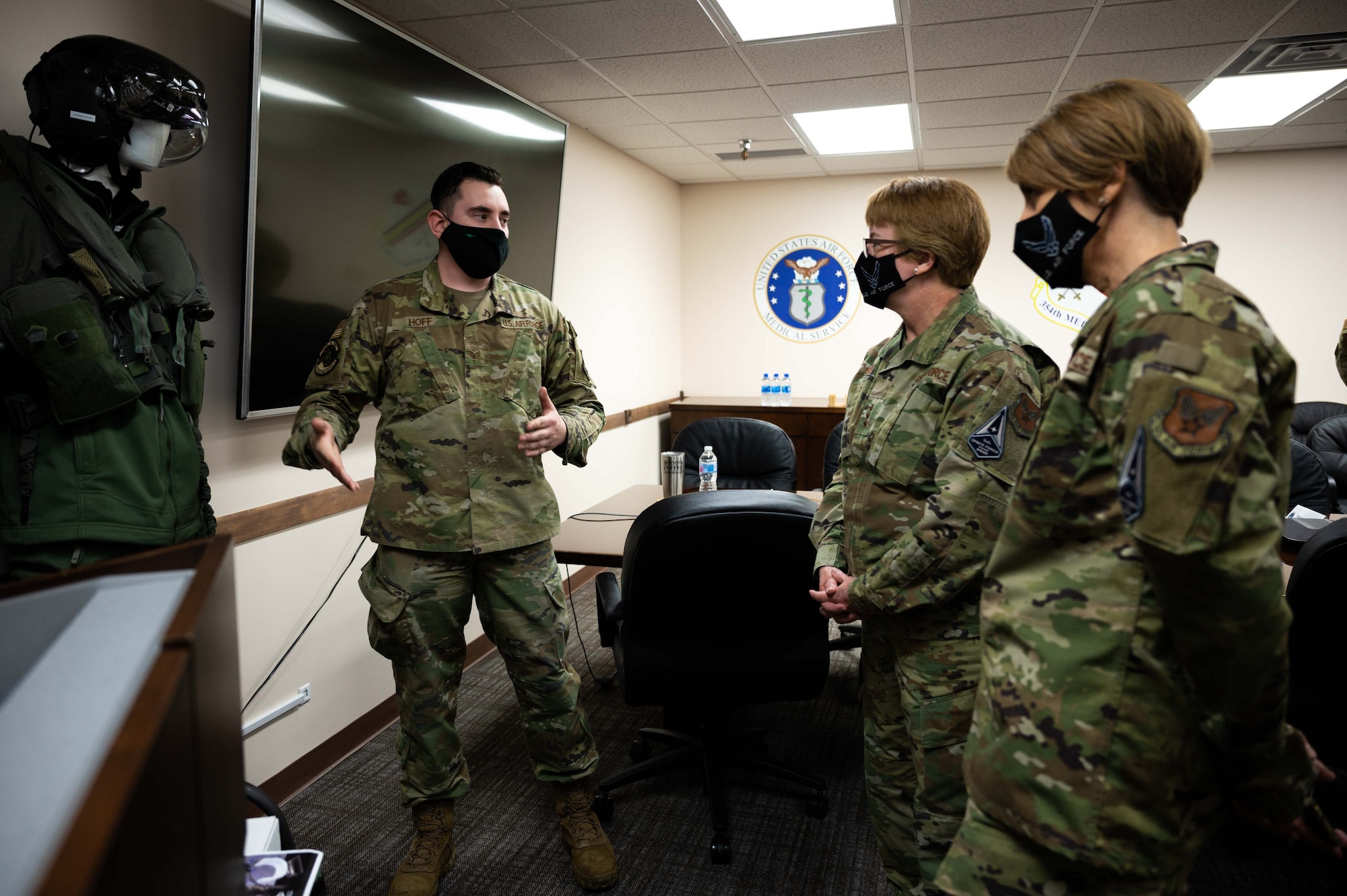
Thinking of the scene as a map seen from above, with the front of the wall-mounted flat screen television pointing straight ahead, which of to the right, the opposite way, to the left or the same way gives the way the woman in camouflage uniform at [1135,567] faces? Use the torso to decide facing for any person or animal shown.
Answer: the opposite way

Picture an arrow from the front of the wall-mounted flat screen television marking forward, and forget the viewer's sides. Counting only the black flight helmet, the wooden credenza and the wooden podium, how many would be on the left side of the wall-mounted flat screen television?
1

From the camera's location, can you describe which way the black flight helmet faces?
facing to the right of the viewer

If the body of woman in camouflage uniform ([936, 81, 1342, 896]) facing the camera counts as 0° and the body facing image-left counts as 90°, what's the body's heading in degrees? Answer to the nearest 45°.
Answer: approximately 90°

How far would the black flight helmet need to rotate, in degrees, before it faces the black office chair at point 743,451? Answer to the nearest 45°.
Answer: approximately 45° to its left

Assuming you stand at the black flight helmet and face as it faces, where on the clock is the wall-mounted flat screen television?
The wall-mounted flat screen television is roughly at 10 o'clock from the black flight helmet.

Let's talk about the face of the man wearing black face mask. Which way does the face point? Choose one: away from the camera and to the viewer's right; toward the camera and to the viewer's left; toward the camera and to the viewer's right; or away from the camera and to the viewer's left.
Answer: toward the camera and to the viewer's right

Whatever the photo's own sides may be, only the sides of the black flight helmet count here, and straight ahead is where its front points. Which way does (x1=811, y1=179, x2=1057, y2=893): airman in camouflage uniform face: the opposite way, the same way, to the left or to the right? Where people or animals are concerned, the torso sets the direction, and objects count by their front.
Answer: the opposite way

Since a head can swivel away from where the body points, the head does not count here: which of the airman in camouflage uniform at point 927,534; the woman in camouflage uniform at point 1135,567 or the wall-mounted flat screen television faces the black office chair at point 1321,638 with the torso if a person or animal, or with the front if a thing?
the wall-mounted flat screen television

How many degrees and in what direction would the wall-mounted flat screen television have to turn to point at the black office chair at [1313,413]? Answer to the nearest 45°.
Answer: approximately 45° to its left
